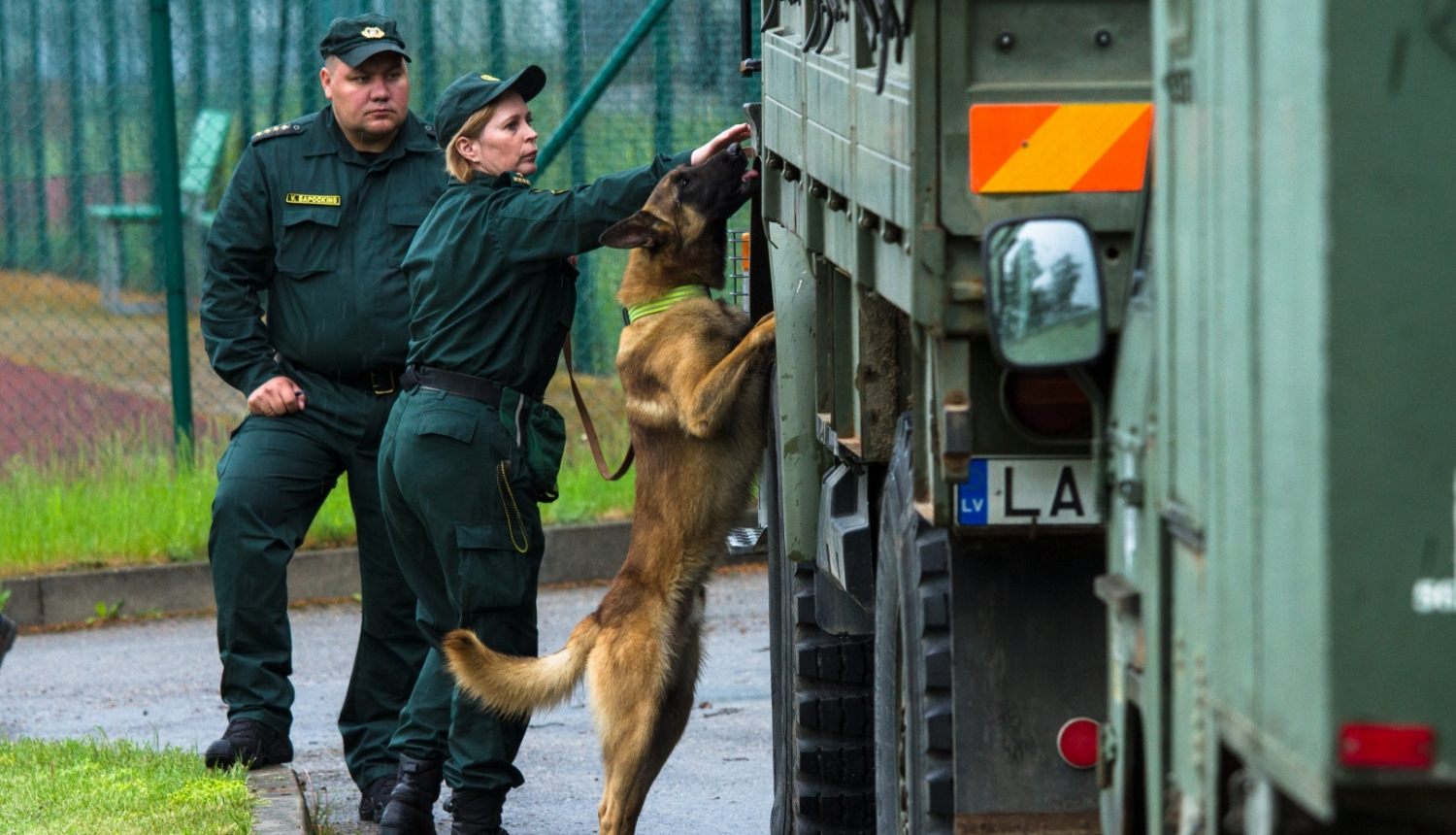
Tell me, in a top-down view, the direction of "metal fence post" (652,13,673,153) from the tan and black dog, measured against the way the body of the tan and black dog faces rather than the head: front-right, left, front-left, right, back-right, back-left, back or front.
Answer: left

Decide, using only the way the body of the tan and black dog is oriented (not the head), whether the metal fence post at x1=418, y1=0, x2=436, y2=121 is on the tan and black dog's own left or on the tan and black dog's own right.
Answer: on the tan and black dog's own left

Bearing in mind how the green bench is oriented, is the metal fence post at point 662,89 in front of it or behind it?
behind

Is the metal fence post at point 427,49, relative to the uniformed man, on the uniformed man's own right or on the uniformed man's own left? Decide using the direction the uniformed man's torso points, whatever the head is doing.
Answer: on the uniformed man's own left

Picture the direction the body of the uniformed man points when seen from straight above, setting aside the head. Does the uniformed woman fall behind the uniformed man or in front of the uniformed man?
in front

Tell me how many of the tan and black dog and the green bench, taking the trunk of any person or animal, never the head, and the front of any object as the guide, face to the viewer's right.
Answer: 1

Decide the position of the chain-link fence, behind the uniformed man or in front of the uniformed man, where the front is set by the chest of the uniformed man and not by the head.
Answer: behind

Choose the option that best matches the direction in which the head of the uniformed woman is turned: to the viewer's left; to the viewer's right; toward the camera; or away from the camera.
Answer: to the viewer's right

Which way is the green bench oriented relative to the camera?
to the viewer's left

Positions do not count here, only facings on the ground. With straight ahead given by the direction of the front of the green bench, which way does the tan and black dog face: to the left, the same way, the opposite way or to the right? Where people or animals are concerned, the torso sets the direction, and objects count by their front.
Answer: the opposite way

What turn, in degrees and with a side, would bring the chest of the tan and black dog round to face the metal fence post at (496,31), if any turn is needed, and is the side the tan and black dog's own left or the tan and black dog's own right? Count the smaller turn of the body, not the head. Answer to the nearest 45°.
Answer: approximately 90° to the tan and black dog's own left

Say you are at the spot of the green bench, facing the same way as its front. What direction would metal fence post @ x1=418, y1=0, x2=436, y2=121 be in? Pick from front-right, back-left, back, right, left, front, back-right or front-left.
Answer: back

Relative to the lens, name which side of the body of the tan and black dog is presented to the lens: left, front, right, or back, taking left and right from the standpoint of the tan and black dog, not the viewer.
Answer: right
